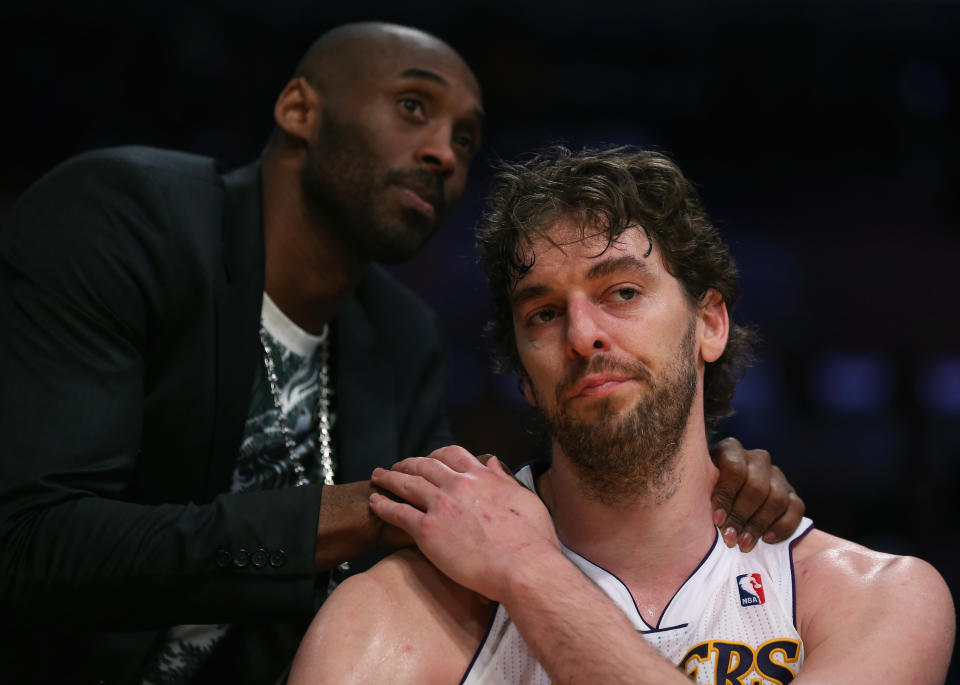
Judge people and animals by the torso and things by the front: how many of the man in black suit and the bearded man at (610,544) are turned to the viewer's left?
0

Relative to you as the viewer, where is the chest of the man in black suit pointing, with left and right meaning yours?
facing the viewer and to the right of the viewer

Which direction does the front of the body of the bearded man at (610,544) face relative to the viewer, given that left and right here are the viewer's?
facing the viewer
